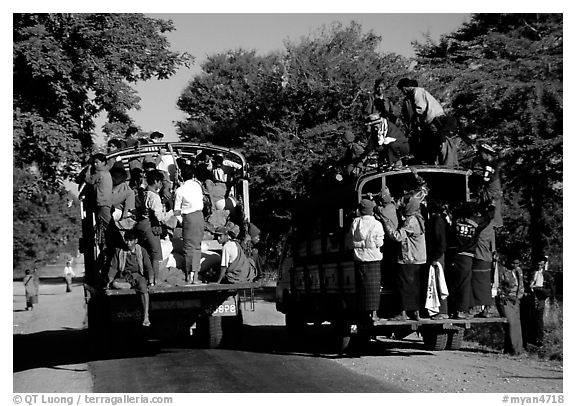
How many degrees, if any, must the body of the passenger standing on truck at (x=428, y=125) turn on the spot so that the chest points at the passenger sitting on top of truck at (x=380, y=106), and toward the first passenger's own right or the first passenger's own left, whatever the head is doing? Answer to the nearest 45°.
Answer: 0° — they already face them

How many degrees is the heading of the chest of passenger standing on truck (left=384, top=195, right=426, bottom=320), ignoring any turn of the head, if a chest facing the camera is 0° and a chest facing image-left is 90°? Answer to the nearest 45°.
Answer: approximately 135°

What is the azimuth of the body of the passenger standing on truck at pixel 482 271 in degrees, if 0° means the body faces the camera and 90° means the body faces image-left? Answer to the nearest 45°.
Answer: approximately 180°

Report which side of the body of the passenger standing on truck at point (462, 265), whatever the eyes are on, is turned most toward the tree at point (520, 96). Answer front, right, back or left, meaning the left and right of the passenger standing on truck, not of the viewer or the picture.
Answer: front

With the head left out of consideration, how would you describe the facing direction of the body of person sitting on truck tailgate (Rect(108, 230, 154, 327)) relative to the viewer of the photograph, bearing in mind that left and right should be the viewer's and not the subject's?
facing the viewer

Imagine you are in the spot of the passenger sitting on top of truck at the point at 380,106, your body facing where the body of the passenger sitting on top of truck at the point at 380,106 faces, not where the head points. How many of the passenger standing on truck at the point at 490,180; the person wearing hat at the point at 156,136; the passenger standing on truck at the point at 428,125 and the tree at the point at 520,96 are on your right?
1

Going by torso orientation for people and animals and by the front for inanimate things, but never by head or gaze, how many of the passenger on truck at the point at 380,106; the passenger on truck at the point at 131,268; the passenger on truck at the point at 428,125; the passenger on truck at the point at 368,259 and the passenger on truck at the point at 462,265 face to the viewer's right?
0

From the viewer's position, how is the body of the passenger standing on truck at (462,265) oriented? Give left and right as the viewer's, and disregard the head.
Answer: facing away from the viewer

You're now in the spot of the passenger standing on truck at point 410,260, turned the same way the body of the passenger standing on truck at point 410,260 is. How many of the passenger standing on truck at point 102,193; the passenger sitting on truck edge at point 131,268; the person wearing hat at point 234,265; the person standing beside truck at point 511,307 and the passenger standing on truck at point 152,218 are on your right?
1

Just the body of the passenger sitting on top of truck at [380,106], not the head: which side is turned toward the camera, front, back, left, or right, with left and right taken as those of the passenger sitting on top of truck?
front
